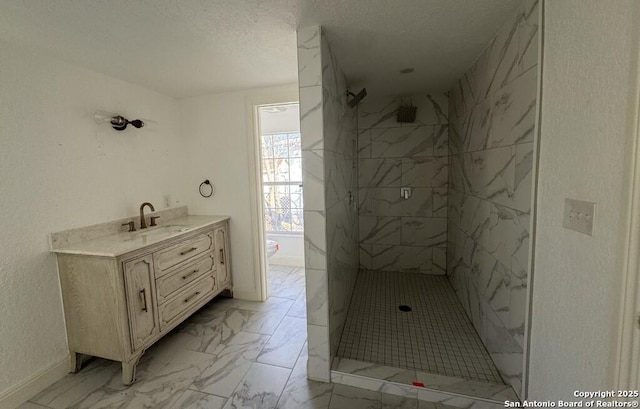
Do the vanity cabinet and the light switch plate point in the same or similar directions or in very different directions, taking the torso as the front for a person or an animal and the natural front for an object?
very different directions

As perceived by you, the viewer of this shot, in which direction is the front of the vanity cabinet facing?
facing the viewer and to the right of the viewer

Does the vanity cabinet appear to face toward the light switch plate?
yes

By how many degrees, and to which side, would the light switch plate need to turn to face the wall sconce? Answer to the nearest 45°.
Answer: approximately 45° to its right

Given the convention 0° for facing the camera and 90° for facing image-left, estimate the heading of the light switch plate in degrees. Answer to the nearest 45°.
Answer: approximately 45°

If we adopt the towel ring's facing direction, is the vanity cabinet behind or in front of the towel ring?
in front
